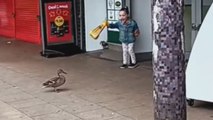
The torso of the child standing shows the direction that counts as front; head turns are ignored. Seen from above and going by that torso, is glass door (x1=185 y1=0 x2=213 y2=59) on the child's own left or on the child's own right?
on the child's own left

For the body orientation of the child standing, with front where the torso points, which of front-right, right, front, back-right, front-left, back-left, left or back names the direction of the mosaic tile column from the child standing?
front-left

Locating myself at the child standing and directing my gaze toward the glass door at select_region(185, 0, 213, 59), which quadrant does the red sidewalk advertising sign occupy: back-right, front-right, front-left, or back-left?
back-left

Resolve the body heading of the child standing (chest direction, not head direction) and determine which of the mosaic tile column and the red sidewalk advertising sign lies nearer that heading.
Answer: the mosaic tile column

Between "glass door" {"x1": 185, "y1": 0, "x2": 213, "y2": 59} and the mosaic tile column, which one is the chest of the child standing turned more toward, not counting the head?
the mosaic tile column

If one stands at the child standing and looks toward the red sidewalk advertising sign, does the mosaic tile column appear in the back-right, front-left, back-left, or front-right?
back-left

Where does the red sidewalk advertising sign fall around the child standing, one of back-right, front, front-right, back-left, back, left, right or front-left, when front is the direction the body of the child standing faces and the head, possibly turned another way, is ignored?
right

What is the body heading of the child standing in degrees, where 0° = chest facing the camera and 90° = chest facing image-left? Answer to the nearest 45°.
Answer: approximately 45°

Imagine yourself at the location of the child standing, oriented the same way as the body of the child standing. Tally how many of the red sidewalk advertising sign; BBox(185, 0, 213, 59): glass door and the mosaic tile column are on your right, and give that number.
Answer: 1
